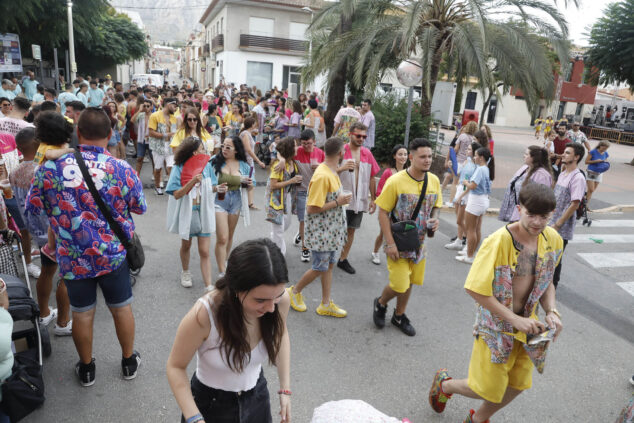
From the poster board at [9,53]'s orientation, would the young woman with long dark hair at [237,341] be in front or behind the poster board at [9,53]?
in front

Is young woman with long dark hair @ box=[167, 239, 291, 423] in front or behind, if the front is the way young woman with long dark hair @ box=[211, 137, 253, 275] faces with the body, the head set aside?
in front

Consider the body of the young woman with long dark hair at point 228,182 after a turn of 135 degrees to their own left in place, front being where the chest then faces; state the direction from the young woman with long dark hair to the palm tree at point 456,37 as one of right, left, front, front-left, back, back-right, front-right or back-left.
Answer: front

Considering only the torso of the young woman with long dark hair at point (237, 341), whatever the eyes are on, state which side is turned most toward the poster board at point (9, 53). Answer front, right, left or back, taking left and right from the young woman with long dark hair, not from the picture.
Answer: back

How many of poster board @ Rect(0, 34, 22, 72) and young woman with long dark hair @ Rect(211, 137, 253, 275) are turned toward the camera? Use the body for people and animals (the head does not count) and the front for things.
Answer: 2

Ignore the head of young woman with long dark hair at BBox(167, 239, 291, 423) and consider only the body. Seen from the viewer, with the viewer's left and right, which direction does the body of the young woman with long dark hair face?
facing the viewer and to the right of the viewer

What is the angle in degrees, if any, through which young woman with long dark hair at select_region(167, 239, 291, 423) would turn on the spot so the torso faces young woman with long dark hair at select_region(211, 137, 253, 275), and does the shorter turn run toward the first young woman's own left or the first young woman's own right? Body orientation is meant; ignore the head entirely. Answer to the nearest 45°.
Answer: approximately 135° to the first young woman's own left

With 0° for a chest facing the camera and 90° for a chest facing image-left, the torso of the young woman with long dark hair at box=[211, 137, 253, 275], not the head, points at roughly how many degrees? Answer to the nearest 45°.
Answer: approximately 0°

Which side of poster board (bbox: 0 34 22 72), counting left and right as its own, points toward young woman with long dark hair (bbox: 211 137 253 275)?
front

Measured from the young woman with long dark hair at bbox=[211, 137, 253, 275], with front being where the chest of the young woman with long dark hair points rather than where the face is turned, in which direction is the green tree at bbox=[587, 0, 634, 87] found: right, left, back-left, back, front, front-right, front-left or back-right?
back-left
